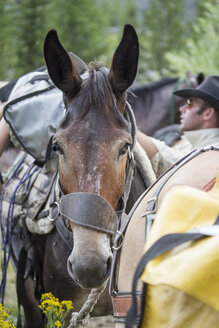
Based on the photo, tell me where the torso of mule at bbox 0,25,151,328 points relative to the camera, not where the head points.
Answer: toward the camera

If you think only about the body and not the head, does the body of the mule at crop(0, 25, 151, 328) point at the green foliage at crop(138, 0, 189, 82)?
no

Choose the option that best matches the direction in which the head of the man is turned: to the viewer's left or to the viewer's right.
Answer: to the viewer's left

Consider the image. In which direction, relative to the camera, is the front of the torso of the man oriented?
to the viewer's left

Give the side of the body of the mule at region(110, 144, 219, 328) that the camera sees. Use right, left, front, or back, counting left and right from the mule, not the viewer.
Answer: right

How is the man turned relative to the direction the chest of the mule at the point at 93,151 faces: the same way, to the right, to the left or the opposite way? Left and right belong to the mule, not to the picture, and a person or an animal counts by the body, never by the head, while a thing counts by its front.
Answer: to the right

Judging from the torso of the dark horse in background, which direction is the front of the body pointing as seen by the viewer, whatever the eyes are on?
to the viewer's right

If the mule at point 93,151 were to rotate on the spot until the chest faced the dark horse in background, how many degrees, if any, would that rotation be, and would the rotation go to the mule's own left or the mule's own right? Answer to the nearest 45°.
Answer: approximately 180°

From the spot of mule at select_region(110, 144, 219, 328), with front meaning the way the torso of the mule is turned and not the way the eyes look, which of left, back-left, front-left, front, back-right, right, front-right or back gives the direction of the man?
left

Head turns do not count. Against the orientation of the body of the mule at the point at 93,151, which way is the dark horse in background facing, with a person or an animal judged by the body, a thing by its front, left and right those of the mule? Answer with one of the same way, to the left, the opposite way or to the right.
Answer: to the left

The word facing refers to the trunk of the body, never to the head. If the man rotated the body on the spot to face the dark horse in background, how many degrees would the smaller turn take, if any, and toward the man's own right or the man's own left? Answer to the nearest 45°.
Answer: approximately 90° to the man's own right

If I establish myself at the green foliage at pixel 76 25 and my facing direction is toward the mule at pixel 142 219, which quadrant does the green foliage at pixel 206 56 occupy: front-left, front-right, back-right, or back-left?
front-left

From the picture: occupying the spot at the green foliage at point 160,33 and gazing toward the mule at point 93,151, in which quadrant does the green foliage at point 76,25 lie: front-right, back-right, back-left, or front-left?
front-right

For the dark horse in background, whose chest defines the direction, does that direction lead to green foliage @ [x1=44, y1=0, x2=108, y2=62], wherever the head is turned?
no
